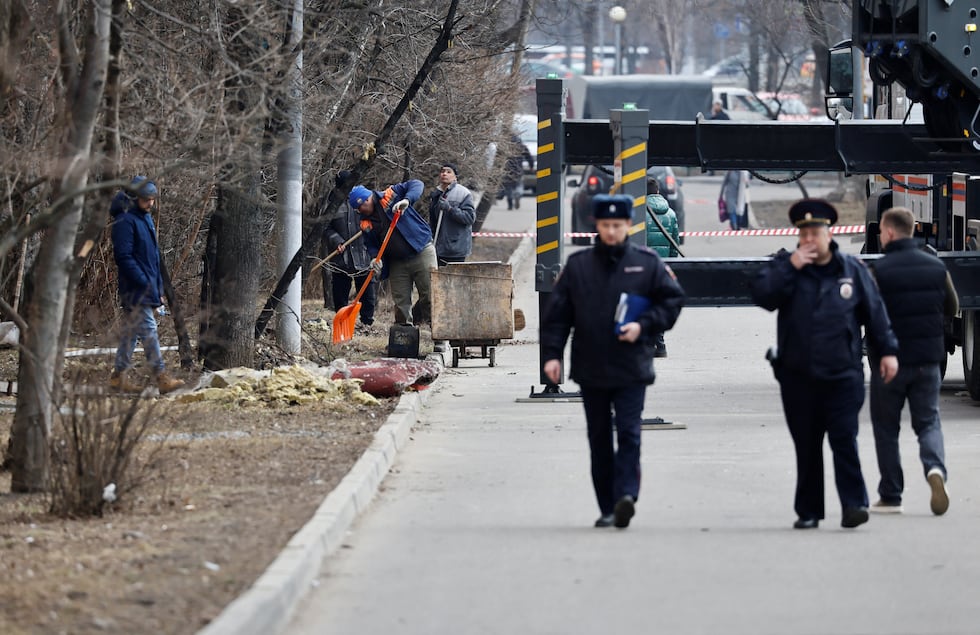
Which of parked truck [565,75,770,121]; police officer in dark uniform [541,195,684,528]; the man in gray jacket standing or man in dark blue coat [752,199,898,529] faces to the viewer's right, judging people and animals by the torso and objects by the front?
the parked truck

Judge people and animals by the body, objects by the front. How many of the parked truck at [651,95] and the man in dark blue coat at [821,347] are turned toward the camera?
1

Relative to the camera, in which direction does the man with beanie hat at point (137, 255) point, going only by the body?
to the viewer's right

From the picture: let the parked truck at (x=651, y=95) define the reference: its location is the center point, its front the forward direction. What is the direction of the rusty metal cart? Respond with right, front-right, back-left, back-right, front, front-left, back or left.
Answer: right

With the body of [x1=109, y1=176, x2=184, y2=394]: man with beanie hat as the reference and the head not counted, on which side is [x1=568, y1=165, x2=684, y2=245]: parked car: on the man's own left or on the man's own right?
on the man's own left

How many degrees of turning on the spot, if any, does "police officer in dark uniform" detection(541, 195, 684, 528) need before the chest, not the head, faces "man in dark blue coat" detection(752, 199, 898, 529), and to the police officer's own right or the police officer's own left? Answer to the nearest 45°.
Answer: approximately 90° to the police officer's own left

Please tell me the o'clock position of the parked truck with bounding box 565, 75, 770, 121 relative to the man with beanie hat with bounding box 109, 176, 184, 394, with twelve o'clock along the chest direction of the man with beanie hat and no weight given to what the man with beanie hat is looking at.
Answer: The parked truck is roughly at 10 o'clock from the man with beanie hat.

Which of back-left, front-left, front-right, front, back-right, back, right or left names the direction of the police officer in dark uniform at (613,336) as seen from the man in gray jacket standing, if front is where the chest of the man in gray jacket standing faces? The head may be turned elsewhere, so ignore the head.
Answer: front-left

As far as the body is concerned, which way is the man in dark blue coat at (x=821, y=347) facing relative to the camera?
toward the camera

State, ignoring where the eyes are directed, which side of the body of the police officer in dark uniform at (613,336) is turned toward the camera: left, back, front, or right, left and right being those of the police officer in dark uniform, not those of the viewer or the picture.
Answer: front

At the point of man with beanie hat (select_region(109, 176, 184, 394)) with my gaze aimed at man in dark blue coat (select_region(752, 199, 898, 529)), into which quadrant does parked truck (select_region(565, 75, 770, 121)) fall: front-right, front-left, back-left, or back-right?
back-left

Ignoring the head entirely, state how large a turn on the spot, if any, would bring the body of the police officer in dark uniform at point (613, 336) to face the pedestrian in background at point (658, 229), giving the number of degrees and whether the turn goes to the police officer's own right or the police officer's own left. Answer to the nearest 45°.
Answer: approximately 180°

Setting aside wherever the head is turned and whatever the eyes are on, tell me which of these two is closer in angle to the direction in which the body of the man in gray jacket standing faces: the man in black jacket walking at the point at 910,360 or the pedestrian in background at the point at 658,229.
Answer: the man in black jacket walking

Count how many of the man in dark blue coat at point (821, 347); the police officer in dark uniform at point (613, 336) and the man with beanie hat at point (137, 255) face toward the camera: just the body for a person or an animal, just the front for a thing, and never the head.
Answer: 2

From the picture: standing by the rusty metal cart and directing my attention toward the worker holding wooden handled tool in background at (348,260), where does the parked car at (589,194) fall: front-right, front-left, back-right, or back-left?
front-right

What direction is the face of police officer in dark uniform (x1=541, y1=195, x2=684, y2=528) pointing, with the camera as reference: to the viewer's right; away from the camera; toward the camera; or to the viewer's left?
toward the camera

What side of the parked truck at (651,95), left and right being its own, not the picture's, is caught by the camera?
right

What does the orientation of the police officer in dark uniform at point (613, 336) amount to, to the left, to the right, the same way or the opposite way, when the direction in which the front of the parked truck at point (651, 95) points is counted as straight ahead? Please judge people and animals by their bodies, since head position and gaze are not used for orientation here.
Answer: to the right
